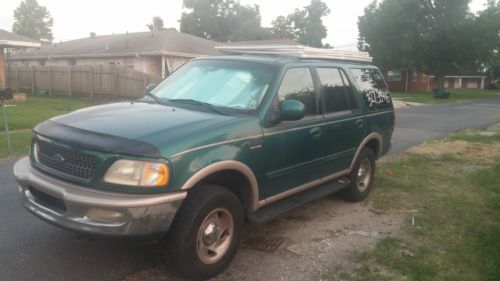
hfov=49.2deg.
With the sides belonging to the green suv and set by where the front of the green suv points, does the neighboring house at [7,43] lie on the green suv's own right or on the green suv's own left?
on the green suv's own right

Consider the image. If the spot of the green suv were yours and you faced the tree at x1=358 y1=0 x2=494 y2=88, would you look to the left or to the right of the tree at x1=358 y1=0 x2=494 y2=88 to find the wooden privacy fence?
left

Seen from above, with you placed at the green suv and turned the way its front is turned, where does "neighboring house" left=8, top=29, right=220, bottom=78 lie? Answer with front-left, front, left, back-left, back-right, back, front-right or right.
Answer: back-right

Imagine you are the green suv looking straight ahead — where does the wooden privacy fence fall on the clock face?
The wooden privacy fence is roughly at 4 o'clock from the green suv.

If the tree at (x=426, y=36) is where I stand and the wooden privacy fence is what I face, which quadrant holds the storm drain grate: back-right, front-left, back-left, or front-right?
front-left

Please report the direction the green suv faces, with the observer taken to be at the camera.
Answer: facing the viewer and to the left of the viewer

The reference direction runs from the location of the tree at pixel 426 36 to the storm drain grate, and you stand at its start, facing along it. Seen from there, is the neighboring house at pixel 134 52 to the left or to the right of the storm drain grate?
right
